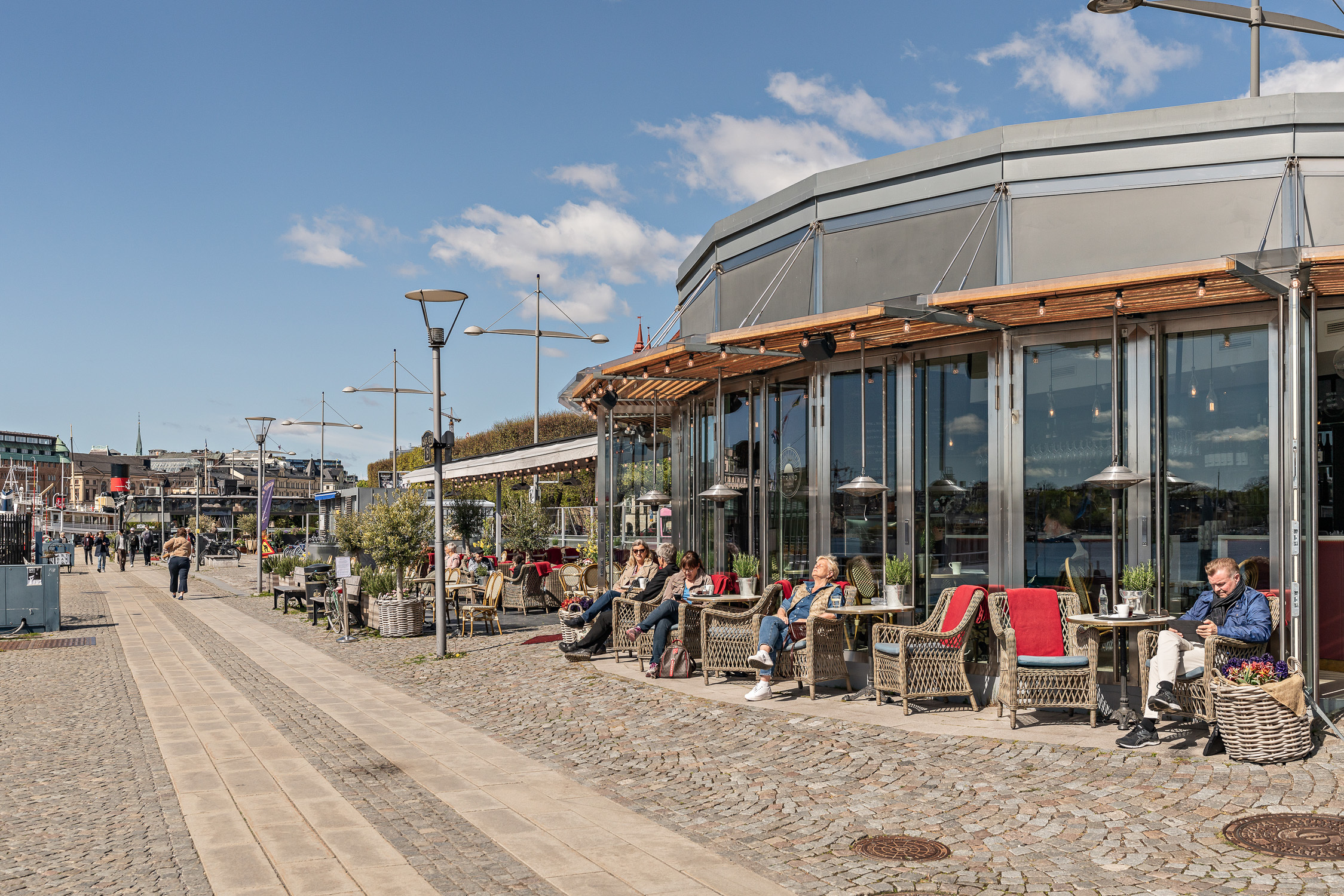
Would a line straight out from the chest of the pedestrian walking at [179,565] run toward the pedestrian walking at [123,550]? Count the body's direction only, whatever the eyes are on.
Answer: yes

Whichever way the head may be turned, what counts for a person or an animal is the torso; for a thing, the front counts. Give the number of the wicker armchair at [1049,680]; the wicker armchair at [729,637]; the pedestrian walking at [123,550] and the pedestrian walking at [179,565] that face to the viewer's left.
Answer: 1

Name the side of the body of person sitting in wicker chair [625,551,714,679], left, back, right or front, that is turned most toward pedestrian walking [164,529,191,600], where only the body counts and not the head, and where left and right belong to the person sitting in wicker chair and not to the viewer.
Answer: right

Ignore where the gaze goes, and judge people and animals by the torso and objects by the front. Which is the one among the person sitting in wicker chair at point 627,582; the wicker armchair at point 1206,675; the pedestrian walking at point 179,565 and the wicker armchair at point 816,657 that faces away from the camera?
the pedestrian walking

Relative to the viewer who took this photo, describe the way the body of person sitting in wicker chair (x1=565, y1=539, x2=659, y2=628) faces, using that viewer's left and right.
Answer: facing the viewer and to the left of the viewer

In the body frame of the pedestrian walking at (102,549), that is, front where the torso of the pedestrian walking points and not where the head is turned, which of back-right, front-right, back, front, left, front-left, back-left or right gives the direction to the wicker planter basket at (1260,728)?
front

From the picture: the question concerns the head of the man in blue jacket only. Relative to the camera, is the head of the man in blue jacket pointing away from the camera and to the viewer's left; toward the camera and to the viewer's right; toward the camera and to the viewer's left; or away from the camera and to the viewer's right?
toward the camera and to the viewer's left

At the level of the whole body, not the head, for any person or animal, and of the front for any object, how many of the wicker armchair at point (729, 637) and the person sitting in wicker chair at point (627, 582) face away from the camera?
0

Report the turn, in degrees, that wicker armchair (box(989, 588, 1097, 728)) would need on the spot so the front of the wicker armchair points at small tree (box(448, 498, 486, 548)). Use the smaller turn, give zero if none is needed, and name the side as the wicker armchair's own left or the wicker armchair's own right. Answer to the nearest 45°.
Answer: approximately 135° to the wicker armchair's own right

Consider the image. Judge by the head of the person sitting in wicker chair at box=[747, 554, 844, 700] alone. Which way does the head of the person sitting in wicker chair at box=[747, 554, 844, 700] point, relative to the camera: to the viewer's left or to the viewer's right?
to the viewer's left

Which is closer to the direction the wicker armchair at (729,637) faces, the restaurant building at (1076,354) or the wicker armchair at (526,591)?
the wicker armchair at (526,591)

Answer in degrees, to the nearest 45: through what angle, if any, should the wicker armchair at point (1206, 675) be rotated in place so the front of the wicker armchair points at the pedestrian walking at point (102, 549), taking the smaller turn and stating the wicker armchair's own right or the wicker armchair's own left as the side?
approximately 90° to the wicker armchair's own right

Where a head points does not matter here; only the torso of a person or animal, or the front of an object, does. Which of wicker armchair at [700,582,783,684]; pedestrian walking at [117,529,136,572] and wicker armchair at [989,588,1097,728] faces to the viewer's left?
wicker armchair at [700,582,783,684]

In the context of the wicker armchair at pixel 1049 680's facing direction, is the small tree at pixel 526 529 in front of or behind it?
behind
